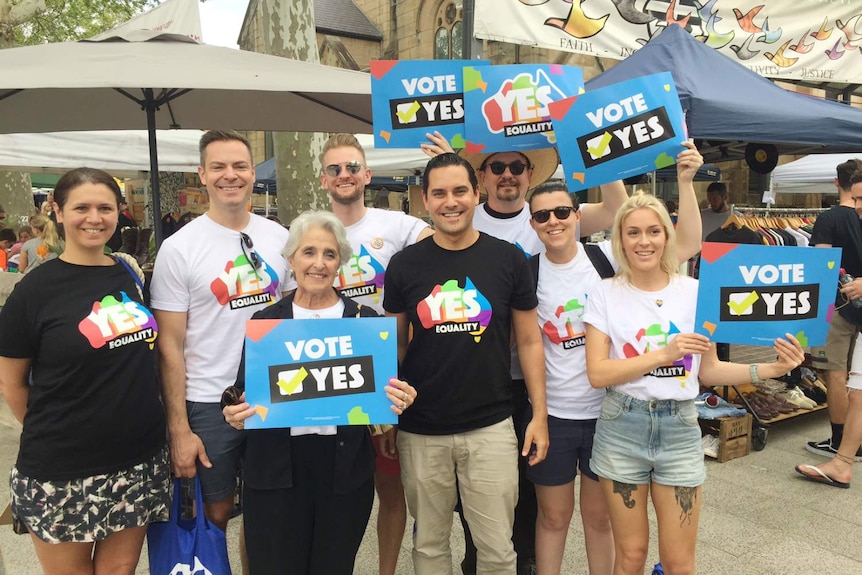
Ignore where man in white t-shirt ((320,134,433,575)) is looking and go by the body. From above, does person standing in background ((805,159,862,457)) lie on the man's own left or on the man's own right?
on the man's own left

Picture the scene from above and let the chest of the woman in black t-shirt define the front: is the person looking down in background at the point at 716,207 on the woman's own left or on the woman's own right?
on the woman's own left

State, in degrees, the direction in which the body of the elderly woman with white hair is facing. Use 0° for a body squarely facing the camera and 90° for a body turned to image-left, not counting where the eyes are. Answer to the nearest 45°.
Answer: approximately 0°

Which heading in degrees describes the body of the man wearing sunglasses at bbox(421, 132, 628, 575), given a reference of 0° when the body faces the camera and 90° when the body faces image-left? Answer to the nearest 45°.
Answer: approximately 0°

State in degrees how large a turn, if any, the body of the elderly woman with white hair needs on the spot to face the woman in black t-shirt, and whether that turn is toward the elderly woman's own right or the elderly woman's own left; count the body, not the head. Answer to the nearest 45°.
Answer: approximately 90° to the elderly woman's own right

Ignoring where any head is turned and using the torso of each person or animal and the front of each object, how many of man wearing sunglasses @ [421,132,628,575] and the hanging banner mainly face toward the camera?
2

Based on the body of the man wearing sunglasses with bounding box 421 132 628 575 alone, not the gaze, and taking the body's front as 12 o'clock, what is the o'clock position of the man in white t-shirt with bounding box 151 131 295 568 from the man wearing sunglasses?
The man in white t-shirt is roughly at 2 o'clock from the man wearing sunglasses.
